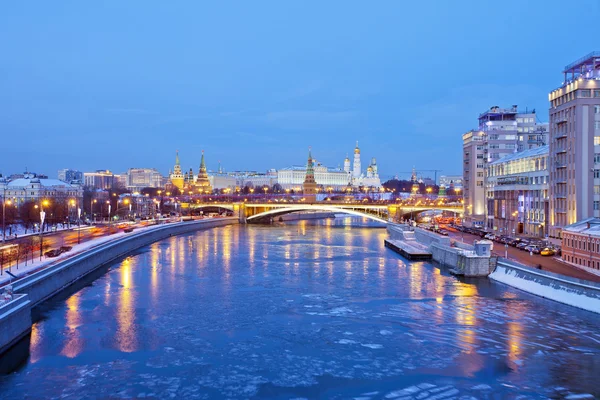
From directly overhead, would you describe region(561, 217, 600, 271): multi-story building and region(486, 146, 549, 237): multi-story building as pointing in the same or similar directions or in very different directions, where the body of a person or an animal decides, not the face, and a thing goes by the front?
same or similar directions

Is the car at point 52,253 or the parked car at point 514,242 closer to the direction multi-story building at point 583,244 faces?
the car

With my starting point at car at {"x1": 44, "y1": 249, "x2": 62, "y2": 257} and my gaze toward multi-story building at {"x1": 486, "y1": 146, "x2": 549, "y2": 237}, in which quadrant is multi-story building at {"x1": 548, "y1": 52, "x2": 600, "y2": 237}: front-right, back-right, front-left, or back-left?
front-right

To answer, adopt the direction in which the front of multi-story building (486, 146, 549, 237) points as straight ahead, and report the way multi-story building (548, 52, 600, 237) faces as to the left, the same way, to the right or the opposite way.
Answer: the same way

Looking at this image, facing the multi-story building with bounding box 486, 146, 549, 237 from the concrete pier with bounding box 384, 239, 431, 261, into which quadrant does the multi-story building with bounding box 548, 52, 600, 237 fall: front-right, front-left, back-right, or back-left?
front-right

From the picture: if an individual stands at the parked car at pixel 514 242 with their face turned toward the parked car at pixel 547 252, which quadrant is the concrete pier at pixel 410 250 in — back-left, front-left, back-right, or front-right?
back-right

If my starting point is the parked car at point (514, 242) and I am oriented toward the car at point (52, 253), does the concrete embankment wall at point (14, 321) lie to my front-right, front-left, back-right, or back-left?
front-left

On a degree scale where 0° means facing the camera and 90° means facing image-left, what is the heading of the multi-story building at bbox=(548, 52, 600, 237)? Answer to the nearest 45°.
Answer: approximately 45°

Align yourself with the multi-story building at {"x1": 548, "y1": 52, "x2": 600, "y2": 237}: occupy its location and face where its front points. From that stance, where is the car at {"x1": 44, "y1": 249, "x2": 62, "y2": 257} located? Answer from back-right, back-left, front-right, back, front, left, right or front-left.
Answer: front

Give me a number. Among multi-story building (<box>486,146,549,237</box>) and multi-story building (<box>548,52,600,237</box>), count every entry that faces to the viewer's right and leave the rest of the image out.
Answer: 0

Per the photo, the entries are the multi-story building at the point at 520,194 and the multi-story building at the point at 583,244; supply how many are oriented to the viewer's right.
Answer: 0

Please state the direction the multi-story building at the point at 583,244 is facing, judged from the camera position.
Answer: facing the viewer and to the left of the viewer

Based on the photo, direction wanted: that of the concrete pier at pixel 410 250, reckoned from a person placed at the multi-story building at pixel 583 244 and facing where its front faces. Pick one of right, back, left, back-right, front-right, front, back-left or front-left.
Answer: right

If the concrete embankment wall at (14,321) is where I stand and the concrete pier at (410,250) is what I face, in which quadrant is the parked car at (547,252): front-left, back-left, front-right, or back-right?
front-right

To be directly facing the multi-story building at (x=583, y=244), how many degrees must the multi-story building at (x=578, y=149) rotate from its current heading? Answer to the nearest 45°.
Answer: approximately 45° to its left

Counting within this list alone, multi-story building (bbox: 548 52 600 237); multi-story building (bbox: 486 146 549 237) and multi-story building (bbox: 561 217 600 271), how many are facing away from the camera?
0

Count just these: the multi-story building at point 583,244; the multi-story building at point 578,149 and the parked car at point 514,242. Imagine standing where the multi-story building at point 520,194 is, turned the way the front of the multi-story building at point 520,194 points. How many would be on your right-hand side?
0

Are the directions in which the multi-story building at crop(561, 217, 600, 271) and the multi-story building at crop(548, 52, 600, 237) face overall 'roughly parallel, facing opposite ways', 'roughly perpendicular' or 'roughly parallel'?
roughly parallel

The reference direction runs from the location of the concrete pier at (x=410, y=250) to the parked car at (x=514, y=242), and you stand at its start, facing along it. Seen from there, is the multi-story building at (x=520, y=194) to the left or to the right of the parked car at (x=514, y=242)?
left
